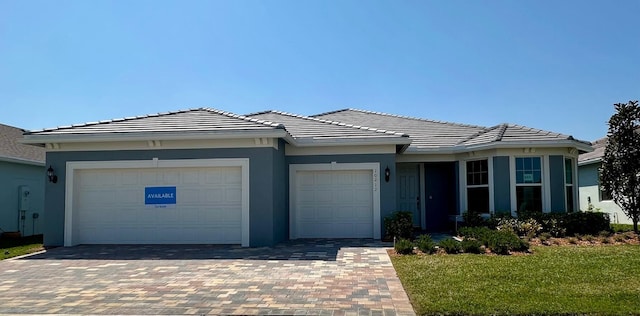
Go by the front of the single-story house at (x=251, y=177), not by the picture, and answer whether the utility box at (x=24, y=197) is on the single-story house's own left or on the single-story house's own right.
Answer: on the single-story house's own right

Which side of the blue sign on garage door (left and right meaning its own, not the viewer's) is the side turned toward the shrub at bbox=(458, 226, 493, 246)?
left

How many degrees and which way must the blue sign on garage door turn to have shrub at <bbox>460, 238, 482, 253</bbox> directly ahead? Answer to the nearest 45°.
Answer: approximately 45° to its left

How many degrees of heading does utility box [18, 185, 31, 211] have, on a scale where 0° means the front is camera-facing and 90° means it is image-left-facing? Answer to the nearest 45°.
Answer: approximately 315°

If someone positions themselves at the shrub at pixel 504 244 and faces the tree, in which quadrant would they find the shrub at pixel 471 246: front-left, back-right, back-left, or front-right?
back-left

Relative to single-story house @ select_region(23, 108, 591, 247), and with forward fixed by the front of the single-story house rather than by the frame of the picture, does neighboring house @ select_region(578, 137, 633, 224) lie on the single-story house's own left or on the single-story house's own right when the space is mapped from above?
on the single-story house's own left

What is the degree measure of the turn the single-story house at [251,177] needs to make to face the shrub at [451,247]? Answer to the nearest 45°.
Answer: approximately 45° to its left
